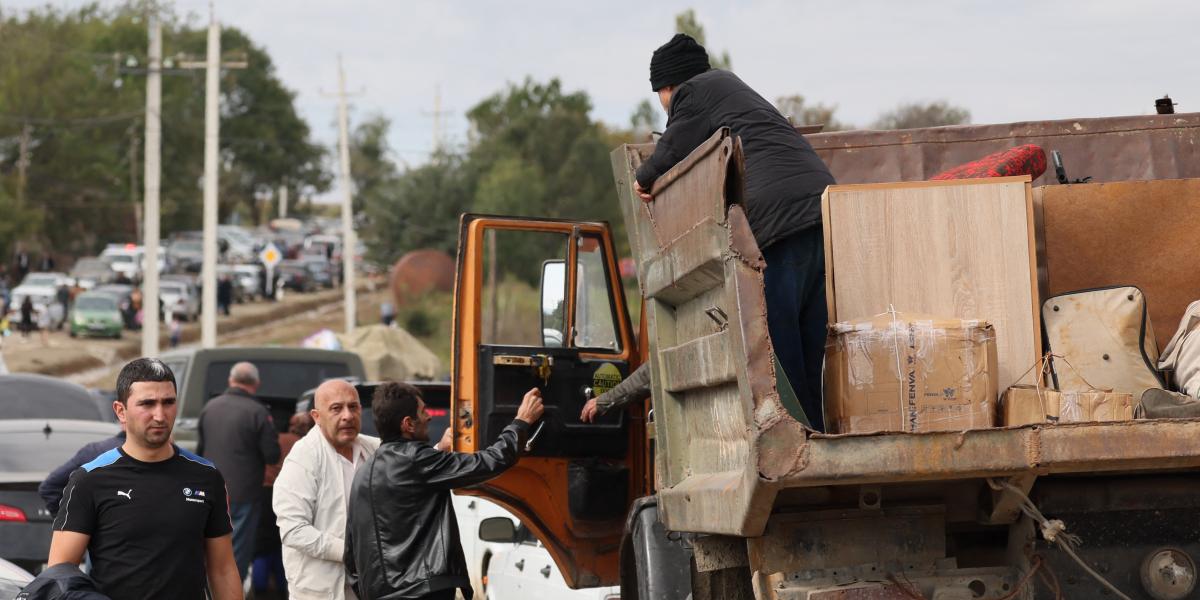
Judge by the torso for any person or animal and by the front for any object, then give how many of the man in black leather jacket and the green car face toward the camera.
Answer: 1

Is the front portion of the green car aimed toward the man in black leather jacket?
yes

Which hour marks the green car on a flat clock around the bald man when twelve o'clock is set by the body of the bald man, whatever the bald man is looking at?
The green car is roughly at 7 o'clock from the bald man.

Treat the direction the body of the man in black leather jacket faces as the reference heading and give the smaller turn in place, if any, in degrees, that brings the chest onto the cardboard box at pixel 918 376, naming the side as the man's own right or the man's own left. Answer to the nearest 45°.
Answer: approximately 90° to the man's own right

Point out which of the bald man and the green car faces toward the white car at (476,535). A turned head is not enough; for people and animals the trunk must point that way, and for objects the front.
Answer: the green car

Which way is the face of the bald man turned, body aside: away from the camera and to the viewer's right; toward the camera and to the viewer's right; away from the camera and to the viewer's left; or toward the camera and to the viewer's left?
toward the camera and to the viewer's right

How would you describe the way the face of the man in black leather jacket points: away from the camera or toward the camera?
away from the camera

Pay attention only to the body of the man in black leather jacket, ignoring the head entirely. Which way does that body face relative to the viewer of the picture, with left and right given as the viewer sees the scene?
facing away from the viewer and to the right of the viewer

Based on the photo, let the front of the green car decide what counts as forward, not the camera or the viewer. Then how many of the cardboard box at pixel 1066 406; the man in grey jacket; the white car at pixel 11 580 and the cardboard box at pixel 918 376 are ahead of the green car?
4

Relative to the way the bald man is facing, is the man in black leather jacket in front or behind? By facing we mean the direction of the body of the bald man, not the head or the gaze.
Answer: in front
